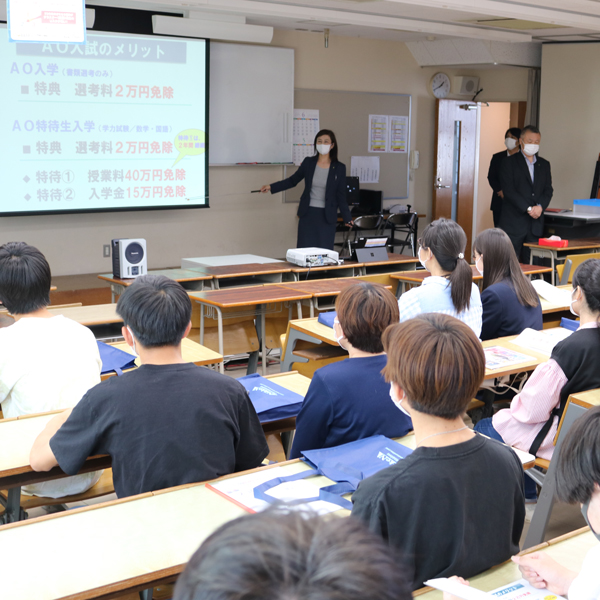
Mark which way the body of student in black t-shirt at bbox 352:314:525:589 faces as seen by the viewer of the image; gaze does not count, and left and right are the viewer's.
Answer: facing away from the viewer and to the left of the viewer

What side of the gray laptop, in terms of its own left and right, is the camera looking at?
back

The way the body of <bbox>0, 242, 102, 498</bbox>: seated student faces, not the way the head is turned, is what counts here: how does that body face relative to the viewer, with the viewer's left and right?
facing away from the viewer

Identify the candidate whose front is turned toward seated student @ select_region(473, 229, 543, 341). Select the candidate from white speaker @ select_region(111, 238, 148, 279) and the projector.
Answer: the white speaker

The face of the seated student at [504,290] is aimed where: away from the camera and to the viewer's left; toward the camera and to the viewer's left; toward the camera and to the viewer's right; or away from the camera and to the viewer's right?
away from the camera and to the viewer's left

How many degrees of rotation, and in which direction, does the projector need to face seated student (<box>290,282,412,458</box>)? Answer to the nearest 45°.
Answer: approximately 135° to its left

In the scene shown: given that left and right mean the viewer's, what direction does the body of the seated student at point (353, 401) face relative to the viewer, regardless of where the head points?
facing away from the viewer and to the left of the viewer

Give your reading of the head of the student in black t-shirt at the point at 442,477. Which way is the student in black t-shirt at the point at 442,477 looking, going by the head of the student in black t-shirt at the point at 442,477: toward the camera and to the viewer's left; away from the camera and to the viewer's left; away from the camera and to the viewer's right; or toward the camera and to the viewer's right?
away from the camera and to the viewer's left

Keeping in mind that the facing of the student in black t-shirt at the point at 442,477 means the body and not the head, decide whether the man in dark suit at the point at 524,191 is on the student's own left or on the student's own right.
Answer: on the student's own right

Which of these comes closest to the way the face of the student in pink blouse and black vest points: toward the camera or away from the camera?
away from the camera

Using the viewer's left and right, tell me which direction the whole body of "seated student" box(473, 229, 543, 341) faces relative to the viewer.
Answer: facing away from the viewer and to the left of the viewer
